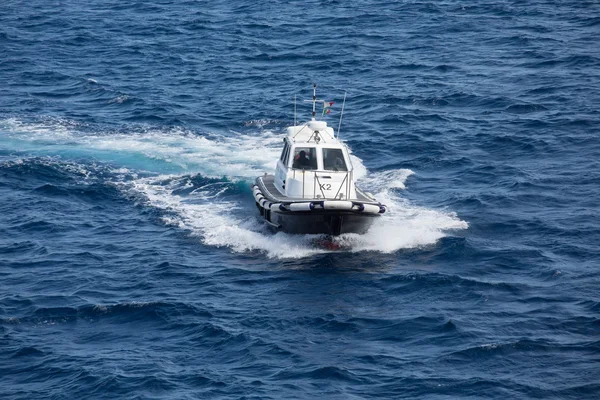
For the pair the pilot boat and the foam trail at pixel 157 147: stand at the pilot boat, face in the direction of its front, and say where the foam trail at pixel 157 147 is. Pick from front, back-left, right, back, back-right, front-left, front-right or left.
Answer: back-right

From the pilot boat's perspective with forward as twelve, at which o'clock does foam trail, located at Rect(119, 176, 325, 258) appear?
The foam trail is roughly at 4 o'clock from the pilot boat.

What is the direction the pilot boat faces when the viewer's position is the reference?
facing the viewer
